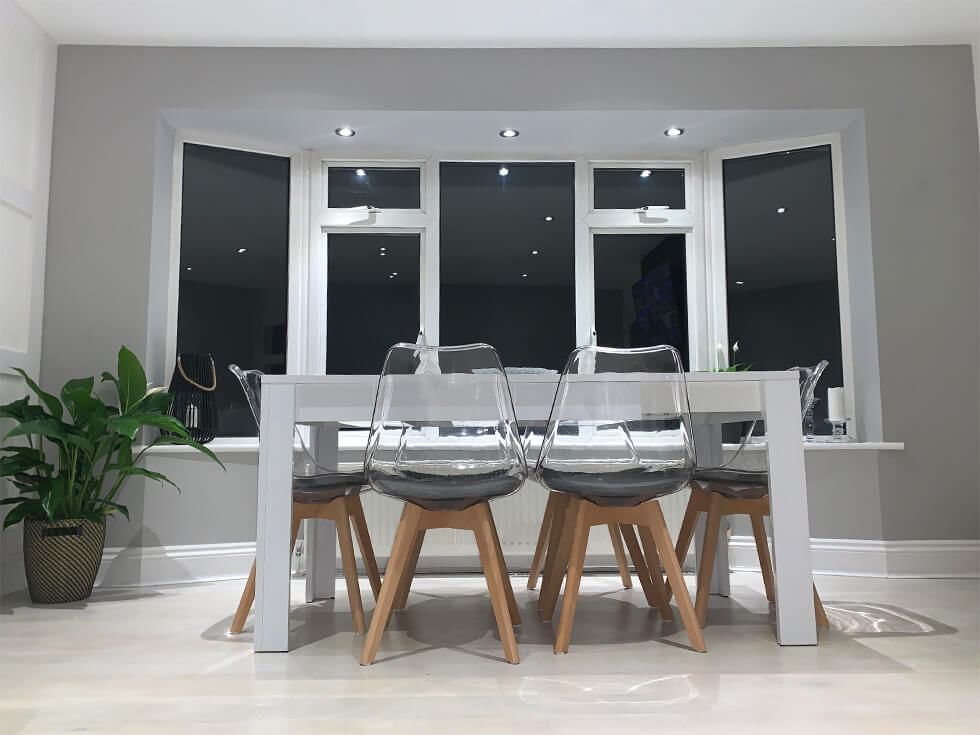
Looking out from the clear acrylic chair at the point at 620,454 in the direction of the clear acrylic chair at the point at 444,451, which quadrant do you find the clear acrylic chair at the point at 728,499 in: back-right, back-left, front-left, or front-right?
back-right

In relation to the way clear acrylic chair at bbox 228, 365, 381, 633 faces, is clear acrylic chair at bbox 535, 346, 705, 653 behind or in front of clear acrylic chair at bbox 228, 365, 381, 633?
in front

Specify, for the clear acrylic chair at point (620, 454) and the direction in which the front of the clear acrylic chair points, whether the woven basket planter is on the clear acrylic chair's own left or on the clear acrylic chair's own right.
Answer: on the clear acrylic chair's own left

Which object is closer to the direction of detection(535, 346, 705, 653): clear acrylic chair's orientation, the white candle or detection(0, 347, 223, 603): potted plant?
the white candle

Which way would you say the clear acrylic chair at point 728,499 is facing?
to the viewer's left

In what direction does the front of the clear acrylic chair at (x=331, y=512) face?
to the viewer's right

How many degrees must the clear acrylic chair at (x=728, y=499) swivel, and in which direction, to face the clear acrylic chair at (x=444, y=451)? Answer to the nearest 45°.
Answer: approximately 45° to its left

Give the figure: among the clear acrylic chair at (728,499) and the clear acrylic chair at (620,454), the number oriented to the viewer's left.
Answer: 1

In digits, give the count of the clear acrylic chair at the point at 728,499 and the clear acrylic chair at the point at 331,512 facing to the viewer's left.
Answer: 1

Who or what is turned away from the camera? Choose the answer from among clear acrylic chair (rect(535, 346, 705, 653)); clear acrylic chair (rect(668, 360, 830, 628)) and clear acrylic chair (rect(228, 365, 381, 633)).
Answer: clear acrylic chair (rect(535, 346, 705, 653))

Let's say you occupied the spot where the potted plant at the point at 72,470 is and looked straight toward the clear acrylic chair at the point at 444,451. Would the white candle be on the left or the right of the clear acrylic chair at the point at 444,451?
left

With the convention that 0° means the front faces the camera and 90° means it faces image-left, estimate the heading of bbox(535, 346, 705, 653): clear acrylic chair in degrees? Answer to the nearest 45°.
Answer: approximately 180°

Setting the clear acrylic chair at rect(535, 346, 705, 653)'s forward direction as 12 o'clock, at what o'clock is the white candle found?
The white candle is roughly at 1 o'clock from the clear acrylic chair.

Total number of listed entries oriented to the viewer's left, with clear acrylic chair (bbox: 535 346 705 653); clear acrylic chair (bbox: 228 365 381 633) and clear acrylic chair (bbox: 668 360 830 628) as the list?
1

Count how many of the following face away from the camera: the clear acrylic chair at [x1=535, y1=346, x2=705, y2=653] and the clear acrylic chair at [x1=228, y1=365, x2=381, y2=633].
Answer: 1
